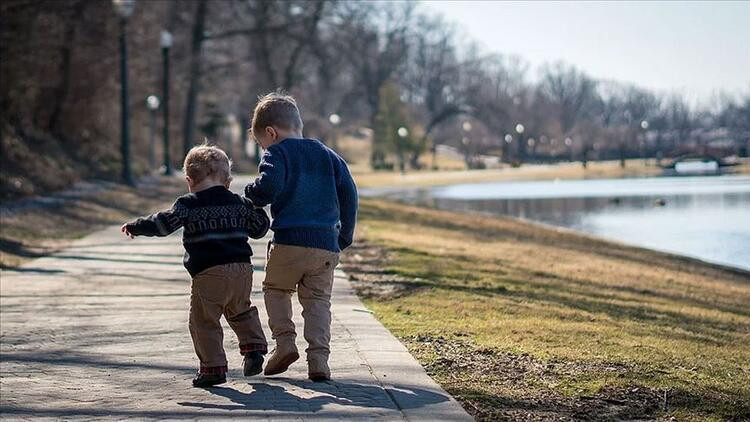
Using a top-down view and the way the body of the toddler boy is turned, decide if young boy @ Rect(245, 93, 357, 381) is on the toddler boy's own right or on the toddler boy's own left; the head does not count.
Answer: on the toddler boy's own right

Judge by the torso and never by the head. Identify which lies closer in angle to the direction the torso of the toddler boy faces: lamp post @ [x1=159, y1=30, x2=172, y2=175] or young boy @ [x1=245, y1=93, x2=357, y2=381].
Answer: the lamp post

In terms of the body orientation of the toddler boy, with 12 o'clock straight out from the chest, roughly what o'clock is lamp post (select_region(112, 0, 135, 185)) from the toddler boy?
The lamp post is roughly at 12 o'clock from the toddler boy.

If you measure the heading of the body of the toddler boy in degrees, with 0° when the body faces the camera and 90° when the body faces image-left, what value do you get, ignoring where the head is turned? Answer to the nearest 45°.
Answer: approximately 180°

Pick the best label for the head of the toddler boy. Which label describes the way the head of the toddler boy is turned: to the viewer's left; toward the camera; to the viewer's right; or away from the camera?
away from the camera

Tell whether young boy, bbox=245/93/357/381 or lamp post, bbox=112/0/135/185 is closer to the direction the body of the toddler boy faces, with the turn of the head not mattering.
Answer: the lamp post

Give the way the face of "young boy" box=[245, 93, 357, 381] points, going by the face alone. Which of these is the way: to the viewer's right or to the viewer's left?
to the viewer's left

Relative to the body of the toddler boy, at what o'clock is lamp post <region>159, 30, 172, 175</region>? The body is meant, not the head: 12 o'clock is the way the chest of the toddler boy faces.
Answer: The lamp post is roughly at 12 o'clock from the toddler boy.
